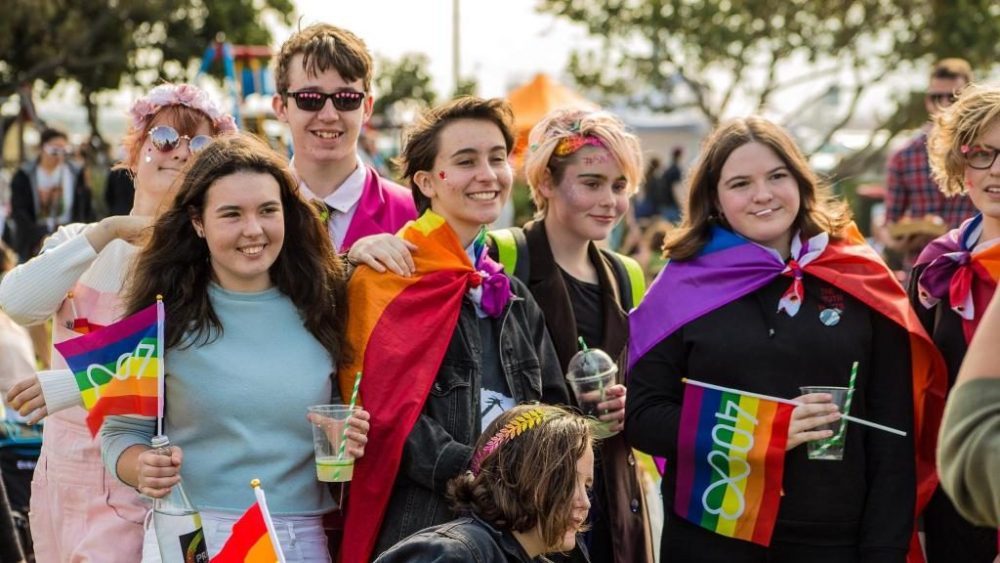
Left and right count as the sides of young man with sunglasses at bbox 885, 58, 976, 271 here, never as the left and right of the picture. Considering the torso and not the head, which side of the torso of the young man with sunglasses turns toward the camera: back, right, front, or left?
front

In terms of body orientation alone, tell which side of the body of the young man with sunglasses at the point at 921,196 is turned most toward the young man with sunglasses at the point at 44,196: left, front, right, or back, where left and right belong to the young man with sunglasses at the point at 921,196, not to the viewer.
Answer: right

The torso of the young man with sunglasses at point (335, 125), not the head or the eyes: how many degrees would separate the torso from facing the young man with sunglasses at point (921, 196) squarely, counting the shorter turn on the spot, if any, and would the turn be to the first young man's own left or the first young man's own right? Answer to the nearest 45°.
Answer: approximately 135° to the first young man's own left

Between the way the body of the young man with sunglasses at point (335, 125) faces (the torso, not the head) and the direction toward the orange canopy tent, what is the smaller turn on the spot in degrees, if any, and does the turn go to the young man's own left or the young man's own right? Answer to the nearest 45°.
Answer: approximately 180°

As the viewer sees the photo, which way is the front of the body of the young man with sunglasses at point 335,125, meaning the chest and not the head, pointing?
toward the camera

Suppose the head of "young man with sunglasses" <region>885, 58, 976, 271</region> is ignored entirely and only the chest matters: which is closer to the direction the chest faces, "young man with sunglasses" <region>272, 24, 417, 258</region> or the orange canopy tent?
the young man with sunglasses

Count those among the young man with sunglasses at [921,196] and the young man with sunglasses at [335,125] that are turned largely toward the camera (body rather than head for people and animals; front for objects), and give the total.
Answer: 2

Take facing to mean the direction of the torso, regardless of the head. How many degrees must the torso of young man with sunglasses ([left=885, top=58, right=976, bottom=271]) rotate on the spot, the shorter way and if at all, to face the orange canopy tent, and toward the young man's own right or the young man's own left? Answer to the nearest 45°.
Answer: approximately 135° to the young man's own right

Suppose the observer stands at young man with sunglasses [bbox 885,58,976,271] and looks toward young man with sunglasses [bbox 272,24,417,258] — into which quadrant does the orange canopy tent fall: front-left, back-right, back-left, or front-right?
back-right

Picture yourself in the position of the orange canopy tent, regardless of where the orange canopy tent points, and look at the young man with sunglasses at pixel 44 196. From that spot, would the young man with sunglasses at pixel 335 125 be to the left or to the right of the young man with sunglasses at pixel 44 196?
left

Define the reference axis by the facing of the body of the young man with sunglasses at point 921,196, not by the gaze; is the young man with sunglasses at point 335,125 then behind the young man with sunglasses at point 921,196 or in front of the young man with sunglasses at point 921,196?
in front
